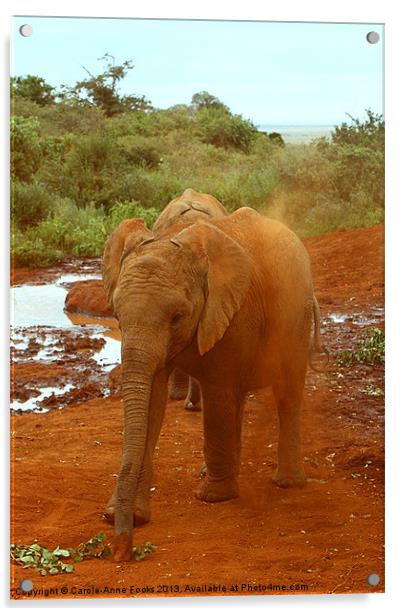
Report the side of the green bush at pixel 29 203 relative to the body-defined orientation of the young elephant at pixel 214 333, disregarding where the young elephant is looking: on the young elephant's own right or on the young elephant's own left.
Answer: on the young elephant's own right

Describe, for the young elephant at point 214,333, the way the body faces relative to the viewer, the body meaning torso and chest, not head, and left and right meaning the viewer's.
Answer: facing the viewer and to the left of the viewer
